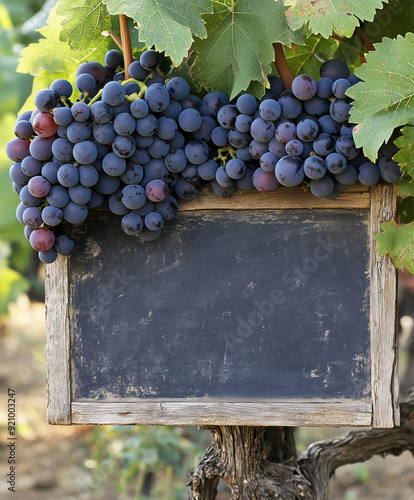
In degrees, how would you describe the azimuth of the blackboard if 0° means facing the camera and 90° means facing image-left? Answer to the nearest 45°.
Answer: approximately 0°
